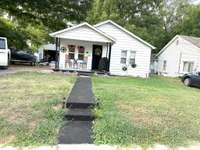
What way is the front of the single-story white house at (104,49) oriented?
toward the camera

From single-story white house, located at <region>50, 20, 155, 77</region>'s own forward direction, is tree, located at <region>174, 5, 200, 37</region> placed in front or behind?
behind

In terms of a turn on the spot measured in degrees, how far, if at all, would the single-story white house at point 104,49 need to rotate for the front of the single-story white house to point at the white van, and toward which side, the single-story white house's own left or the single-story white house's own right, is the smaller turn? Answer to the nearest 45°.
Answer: approximately 45° to the single-story white house's own right

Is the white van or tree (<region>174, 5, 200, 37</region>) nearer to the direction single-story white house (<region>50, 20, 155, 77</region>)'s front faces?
the white van
